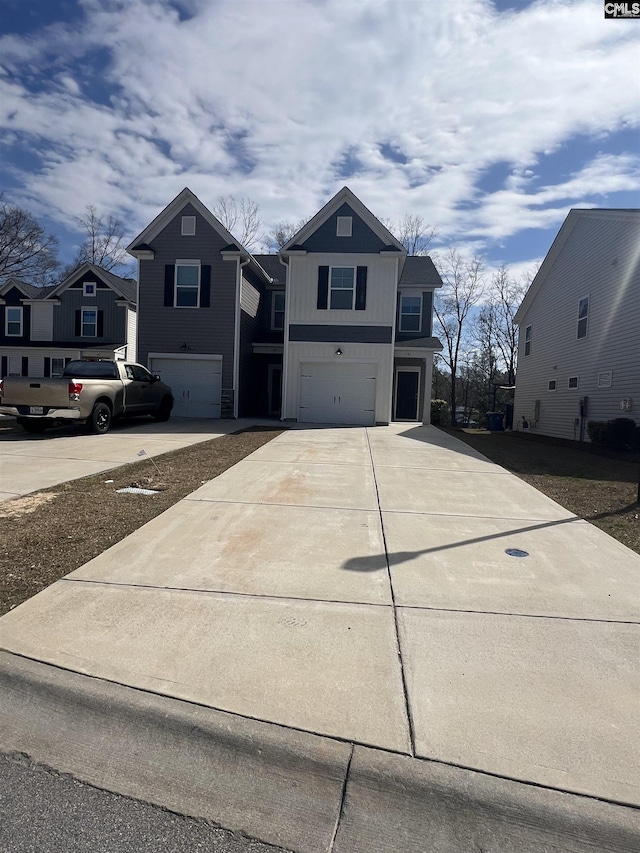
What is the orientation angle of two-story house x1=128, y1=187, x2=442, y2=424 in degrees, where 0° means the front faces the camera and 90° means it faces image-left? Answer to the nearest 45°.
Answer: approximately 0°

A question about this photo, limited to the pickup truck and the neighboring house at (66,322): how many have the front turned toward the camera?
1

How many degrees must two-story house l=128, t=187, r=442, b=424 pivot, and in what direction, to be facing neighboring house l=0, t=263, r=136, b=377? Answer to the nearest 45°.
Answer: approximately 135° to its right

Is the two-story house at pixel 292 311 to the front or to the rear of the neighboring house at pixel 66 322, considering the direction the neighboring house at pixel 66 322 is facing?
to the front

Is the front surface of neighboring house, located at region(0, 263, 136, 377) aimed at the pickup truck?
yes

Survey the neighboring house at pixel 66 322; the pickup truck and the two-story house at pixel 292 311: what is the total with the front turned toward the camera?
2

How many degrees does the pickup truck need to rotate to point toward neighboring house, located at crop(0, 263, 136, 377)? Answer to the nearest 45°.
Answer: approximately 45° to its left

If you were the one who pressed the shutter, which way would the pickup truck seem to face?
facing away from the viewer and to the right of the viewer
